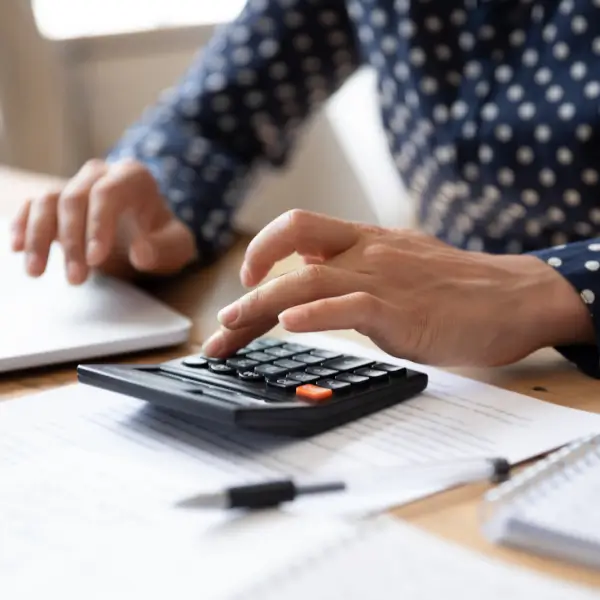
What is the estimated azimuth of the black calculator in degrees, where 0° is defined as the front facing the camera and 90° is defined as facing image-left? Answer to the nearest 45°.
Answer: approximately 225°

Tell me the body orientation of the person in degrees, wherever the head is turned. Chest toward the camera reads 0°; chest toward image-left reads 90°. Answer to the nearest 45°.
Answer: approximately 45°

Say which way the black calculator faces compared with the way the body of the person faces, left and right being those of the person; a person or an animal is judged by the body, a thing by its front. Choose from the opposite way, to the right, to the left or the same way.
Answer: the opposite way
